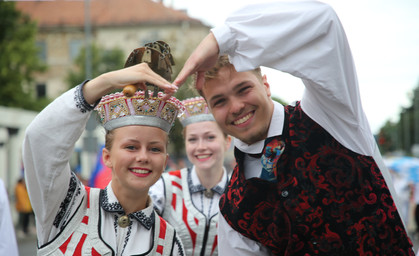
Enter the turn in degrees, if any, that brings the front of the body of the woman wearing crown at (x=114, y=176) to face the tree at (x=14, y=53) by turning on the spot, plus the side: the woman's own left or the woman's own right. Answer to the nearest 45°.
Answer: approximately 180°

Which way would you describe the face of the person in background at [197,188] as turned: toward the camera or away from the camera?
toward the camera

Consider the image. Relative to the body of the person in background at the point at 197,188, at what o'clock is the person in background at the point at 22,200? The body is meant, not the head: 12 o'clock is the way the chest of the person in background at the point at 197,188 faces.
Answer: the person in background at the point at 22,200 is roughly at 5 o'clock from the person in background at the point at 197,188.

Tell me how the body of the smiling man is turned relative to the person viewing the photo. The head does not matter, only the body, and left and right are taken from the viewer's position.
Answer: facing the viewer and to the left of the viewer

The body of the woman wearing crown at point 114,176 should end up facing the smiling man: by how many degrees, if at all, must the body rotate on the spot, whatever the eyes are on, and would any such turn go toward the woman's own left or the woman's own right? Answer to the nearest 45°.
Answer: approximately 45° to the woman's own left

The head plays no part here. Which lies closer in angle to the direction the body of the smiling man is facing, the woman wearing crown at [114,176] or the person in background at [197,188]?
the woman wearing crown

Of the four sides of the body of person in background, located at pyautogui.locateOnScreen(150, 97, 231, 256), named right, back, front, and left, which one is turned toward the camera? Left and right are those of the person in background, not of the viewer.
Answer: front

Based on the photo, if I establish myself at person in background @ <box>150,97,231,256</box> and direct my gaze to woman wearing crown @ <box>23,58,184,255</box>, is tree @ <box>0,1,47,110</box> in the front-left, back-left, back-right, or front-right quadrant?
back-right

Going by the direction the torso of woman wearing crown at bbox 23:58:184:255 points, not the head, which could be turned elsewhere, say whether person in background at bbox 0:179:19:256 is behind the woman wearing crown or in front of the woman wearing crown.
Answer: behind

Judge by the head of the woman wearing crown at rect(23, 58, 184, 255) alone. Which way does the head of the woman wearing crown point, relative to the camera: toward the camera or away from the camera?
toward the camera

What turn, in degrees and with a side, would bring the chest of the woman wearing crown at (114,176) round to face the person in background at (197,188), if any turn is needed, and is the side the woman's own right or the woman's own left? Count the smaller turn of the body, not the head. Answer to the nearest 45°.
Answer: approximately 135° to the woman's own left

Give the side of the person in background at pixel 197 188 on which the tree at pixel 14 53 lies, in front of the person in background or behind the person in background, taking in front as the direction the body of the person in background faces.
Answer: behind

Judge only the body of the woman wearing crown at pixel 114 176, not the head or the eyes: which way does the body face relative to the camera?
toward the camera

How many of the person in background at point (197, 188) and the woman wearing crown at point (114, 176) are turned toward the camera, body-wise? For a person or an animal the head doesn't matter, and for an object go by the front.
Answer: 2

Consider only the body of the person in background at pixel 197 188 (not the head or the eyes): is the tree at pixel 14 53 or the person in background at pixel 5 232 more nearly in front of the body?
the person in background
